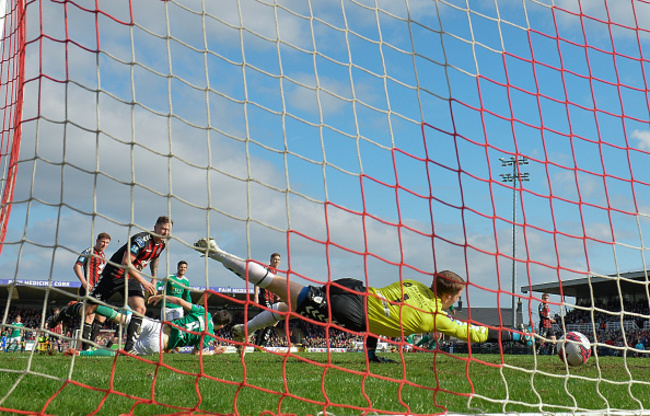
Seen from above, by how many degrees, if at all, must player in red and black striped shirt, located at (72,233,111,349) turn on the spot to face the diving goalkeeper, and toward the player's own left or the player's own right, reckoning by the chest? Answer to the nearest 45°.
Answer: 0° — they already face them

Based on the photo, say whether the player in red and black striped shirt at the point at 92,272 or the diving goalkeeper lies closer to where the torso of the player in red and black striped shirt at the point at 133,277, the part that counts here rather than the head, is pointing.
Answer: the diving goalkeeper

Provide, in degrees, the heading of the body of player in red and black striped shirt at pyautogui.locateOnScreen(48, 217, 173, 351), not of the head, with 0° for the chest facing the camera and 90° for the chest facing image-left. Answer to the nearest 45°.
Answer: approximately 315°
